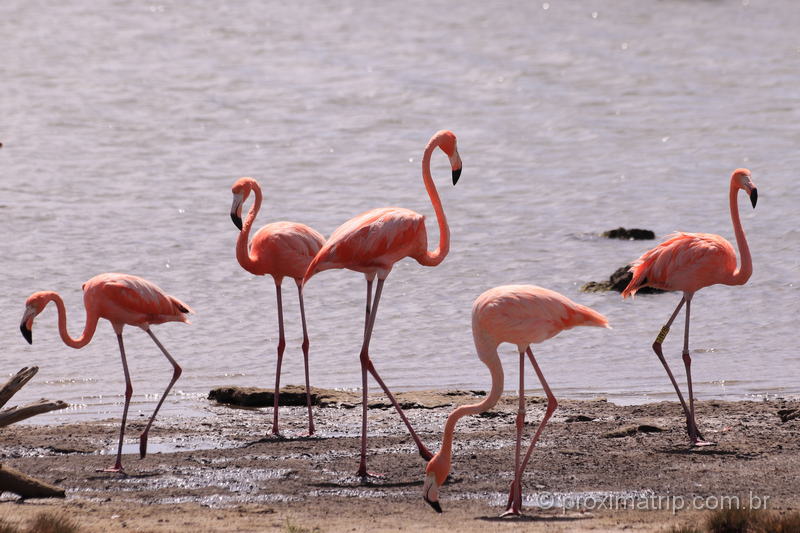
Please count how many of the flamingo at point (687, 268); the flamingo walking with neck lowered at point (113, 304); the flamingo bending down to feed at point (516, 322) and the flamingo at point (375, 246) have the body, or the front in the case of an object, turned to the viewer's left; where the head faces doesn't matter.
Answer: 2

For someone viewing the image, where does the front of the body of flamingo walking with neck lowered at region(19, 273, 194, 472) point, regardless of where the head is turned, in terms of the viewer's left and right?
facing to the left of the viewer

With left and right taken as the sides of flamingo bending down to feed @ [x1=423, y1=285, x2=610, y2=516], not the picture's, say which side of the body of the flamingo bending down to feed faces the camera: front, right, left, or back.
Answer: left

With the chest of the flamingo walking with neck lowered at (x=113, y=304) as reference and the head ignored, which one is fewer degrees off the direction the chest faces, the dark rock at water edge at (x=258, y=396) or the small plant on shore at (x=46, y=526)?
the small plant on shore

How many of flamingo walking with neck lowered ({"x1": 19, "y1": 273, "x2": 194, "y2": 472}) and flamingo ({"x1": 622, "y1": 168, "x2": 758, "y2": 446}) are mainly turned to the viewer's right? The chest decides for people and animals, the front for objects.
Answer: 1

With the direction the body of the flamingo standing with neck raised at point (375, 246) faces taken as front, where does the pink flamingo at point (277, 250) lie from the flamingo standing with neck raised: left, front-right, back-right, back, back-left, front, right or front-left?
back-left

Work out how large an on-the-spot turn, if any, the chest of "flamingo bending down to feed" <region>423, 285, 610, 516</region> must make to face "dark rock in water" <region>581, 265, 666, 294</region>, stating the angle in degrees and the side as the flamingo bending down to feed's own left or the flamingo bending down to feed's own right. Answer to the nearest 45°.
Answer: approximately 90° to the flamingo bending down to feed's own right

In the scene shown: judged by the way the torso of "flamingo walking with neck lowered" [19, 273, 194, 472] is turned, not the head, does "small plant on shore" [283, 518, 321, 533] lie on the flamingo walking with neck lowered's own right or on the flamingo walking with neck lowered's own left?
on the flamingo walking with neck lowered's own left

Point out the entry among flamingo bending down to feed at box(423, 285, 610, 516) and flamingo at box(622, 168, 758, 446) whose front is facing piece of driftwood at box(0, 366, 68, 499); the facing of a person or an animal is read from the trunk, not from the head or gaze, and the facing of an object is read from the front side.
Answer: flamingo bending down to feed at box(423, 285, 610, 516)

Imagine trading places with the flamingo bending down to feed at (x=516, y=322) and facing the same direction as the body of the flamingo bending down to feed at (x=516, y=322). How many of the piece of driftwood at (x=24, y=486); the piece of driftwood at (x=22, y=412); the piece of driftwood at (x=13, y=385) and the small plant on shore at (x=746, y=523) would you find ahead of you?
3

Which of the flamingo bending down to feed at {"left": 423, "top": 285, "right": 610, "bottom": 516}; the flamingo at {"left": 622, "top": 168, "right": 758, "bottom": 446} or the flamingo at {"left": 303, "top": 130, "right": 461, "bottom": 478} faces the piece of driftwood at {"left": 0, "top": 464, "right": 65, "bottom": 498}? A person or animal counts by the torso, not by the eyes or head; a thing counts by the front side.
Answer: the flamingo bending down to feed at {"left": 423, "top": 285, "right": 610, "bottom": 516}

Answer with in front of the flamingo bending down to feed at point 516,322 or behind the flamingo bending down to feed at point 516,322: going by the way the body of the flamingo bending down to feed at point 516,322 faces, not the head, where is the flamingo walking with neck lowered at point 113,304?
in front

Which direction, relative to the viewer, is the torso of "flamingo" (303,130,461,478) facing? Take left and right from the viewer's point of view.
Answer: facing to the right of the viewer

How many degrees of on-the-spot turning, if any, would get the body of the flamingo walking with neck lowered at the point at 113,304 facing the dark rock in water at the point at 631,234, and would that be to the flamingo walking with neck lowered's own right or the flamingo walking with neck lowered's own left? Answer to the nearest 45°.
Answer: approximately 135° to the flamingo walking with neck lowered's own right

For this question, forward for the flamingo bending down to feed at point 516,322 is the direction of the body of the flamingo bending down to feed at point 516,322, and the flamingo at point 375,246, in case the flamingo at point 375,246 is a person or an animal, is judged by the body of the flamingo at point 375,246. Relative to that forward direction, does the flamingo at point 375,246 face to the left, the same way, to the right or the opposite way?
the opposite way
